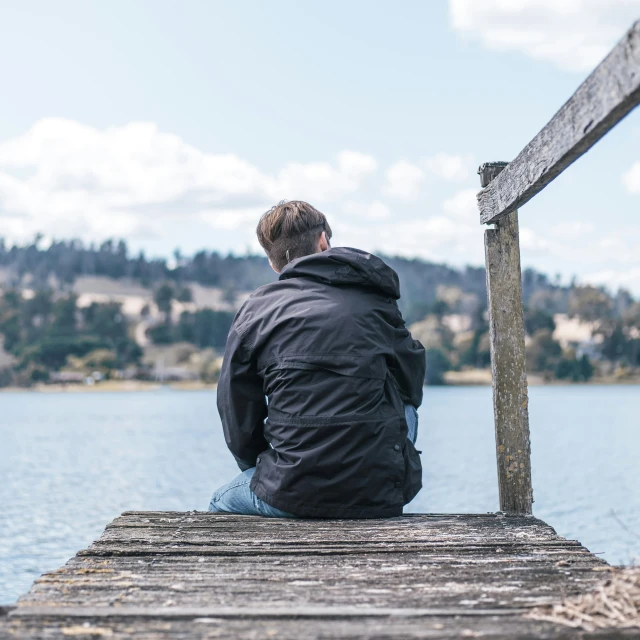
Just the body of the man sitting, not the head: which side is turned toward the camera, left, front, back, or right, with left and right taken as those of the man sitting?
back
